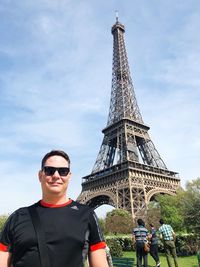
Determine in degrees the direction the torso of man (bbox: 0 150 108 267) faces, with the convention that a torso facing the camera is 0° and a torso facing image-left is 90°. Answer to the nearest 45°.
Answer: approximately 0°

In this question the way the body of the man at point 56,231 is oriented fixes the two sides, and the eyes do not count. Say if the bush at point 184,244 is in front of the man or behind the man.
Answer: behind

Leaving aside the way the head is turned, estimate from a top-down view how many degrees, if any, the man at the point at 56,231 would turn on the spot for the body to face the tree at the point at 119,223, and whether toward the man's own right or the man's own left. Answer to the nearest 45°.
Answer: approximately 180°

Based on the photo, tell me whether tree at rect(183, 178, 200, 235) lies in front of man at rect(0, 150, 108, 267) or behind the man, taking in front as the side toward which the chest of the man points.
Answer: behind

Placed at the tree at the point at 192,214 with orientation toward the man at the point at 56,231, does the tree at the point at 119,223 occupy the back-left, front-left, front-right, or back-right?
back-right
